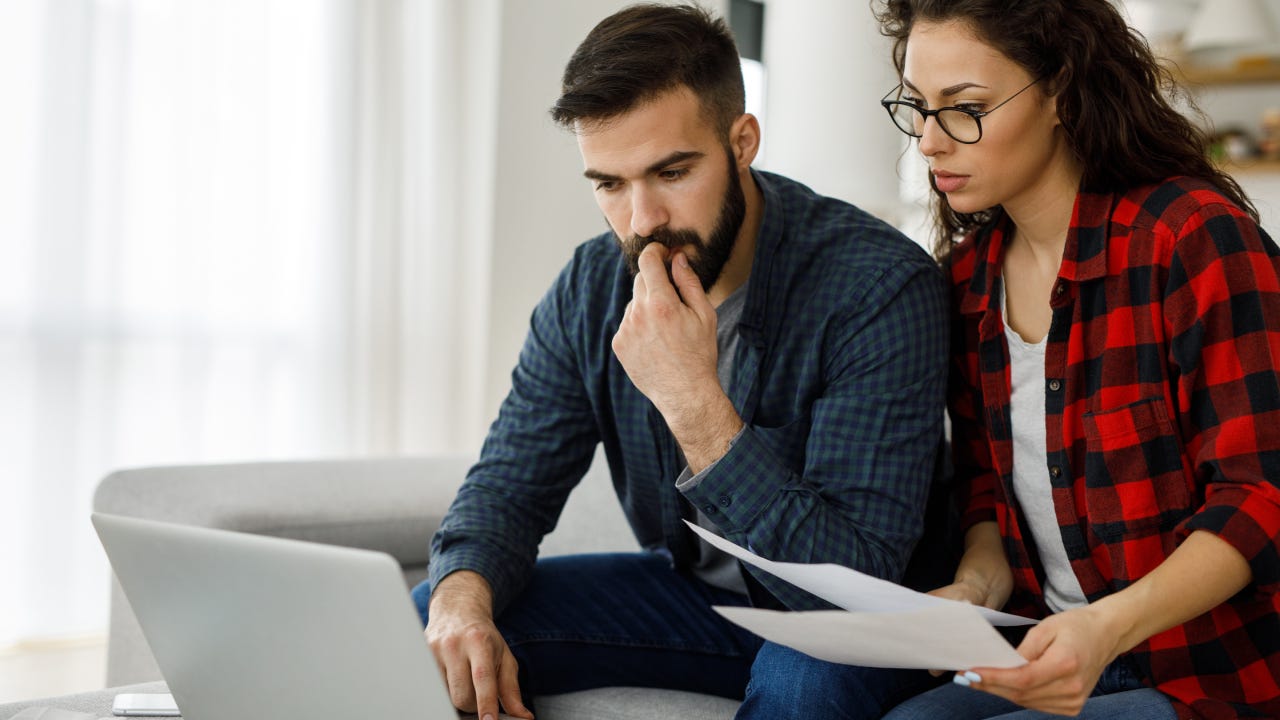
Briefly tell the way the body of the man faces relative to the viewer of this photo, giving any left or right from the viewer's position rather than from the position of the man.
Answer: facing the viewer and to the left of the viewer

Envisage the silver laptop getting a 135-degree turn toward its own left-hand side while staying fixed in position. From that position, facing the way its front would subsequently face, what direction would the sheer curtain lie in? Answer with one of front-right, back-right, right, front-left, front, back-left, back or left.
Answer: right

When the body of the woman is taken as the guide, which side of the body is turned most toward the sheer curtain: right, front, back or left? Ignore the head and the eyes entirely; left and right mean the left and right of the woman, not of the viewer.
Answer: right

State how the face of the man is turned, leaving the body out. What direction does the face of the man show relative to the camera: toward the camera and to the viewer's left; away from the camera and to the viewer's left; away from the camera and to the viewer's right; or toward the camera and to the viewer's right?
toward the camera and to the viewer's left

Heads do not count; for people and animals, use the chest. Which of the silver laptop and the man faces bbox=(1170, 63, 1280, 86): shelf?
the silver laptop

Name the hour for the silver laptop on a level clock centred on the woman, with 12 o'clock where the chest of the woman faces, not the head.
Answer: The silver laptop is roughly at 12 o'clock from the woman.

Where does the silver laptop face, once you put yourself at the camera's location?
facing away from the viewer and to the right of the viewer

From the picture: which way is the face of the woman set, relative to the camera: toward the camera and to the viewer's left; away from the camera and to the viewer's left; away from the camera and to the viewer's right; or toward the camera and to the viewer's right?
toward the camera and to the viewer's left

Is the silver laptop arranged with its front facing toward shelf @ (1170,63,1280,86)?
yes

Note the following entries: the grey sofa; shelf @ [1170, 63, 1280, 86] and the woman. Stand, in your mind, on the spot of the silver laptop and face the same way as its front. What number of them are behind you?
0

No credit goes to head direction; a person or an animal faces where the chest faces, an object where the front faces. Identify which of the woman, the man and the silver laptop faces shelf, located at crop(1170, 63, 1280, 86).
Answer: the silver laptop

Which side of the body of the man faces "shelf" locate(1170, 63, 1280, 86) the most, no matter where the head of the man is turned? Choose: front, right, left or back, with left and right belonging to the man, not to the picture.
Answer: back

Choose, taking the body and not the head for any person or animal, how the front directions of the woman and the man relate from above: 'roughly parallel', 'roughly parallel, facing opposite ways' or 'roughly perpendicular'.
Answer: roughly parallel

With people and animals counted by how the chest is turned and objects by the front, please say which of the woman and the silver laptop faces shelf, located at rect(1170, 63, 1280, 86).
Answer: the silver laptop

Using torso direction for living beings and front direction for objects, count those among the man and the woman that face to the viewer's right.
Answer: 0

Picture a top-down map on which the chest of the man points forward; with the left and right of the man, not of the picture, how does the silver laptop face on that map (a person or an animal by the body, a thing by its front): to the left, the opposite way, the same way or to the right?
the opposite way
